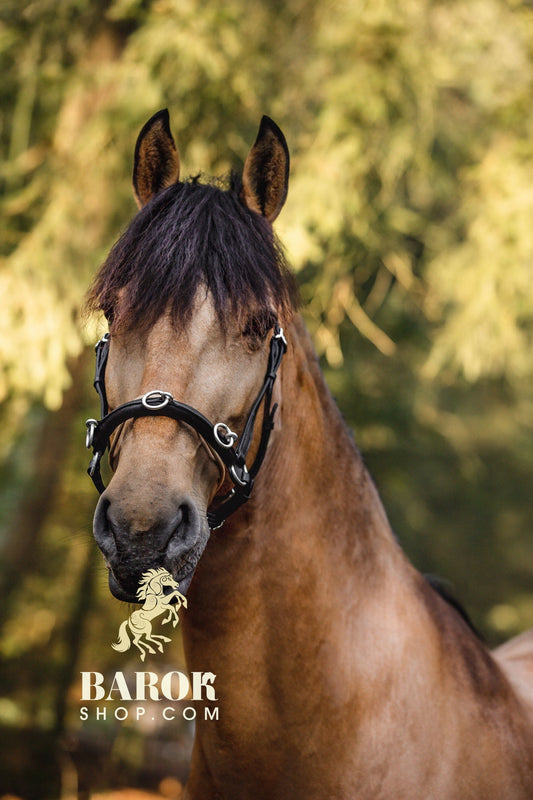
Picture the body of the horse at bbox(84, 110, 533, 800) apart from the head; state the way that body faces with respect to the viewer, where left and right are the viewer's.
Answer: facing the viewer and to the left of the viewer
